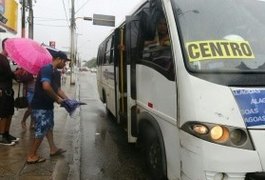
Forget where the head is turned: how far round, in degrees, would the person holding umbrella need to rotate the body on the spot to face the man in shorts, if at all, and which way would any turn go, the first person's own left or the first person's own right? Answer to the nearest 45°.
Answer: approximately 45° to the first person's own right

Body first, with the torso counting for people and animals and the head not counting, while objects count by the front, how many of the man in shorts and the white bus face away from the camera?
0

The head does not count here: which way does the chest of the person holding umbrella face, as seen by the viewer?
to the viewer's right

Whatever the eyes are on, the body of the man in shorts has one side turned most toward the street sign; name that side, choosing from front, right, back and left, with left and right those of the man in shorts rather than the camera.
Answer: left

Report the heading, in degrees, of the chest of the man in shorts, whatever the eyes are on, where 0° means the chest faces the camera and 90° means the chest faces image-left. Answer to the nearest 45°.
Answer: approximately 270°

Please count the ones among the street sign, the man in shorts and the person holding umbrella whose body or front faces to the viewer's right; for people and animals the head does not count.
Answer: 2

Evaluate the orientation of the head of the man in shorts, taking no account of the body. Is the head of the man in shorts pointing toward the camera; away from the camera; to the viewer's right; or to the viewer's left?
to the viewer's right

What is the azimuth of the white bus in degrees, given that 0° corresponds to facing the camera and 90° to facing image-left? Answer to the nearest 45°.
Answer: approximately 315°

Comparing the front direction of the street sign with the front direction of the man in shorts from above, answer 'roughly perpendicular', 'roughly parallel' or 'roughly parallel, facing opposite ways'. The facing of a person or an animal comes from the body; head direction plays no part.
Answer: roughly perpendicular

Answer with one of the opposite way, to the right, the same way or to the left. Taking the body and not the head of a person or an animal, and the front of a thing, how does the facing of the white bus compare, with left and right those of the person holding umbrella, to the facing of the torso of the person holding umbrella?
to the right
